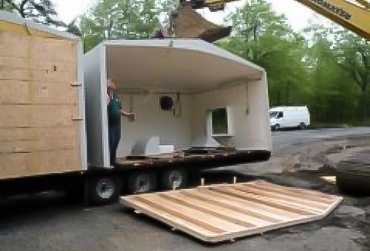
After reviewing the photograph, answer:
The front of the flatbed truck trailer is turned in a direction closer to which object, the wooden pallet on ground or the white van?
the wooden pallet on ground

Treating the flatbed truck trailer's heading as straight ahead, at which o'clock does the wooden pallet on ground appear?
The wooden pallet on ground is roughly at 9 o'clock from the flatbed truck trailer.

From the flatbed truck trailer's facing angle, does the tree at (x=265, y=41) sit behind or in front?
behind

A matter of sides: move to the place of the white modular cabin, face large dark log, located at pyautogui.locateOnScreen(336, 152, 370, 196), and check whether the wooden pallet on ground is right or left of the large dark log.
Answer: right

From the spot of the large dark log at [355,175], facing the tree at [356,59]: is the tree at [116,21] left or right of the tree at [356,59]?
left

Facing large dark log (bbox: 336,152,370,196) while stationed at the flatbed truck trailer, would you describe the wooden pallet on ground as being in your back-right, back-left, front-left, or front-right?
front-right

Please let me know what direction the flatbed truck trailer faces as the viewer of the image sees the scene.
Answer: facing the viewer and to the left of the viewer

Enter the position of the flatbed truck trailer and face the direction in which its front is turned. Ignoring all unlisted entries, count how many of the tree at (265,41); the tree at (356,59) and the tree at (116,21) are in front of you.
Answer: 0

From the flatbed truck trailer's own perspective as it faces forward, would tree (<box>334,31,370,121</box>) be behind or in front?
behind

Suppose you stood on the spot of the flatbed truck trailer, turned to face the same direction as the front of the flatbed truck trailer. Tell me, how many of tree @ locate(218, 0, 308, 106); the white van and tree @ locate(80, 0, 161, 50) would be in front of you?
0

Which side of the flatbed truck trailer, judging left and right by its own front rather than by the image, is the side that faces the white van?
back

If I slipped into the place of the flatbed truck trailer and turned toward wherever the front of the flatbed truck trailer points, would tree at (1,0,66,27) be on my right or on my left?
on my right

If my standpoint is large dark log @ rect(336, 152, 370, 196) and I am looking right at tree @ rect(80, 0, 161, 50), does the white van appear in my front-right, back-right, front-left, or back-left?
front-right

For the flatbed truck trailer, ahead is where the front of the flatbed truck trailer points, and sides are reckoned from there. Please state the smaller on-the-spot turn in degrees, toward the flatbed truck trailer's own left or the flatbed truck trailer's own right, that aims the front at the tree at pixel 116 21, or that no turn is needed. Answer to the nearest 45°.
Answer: approximately 135° to the flatbed truck trailer's own right
